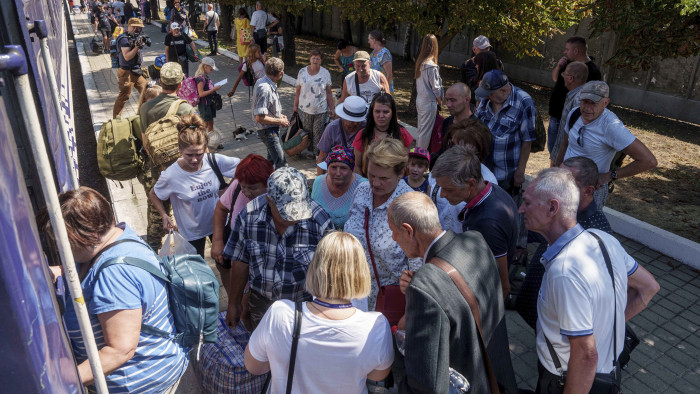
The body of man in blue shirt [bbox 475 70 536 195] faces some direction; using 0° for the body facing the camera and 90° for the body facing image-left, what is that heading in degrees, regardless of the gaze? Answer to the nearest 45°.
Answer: approximately 45°

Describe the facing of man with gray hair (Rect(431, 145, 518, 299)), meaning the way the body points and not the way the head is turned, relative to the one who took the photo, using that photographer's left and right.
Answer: facing to the left of the viewer

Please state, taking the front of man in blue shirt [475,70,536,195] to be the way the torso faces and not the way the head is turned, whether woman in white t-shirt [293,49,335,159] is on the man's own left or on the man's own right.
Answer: on the man's own right

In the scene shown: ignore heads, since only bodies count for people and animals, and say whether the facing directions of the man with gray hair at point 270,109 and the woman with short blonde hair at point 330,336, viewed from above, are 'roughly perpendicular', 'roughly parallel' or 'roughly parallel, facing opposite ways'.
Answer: roughly perpendicular

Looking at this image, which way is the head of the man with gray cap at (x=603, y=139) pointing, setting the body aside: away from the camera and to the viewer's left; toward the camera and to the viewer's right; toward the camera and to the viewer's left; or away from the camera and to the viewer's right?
toward the camera and to the viewer's left

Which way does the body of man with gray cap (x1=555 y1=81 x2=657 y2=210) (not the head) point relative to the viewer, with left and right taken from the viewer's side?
facing the viewer and to the left of the viewer

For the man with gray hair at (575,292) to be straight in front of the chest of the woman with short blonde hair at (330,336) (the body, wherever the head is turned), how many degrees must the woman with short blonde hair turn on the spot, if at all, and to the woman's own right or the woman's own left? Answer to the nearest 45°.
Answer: approximately 90° to the woman's own right

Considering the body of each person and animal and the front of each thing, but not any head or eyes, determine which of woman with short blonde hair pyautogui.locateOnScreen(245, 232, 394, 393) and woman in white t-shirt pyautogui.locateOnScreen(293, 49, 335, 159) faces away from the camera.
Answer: the woman with short blonde hair

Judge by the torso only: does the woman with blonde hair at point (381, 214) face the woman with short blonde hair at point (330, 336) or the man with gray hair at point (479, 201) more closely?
the woman with short blonde hair

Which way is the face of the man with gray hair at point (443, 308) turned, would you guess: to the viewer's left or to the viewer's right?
to the viewer's left

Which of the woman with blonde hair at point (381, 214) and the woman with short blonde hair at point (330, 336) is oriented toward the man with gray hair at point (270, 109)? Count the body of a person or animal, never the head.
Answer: the woman with short blonde hair

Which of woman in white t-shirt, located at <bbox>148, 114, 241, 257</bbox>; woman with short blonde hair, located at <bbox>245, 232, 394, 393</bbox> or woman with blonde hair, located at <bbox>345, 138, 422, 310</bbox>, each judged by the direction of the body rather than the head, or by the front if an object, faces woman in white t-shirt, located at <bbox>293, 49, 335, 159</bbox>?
the woman with short blonde hair

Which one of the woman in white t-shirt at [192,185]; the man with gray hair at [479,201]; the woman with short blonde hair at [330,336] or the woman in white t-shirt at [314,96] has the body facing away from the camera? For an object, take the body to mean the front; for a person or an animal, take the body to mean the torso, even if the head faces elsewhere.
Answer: the woman with short blonde hair

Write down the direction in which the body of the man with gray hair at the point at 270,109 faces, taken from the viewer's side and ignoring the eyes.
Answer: to the viewer's right
